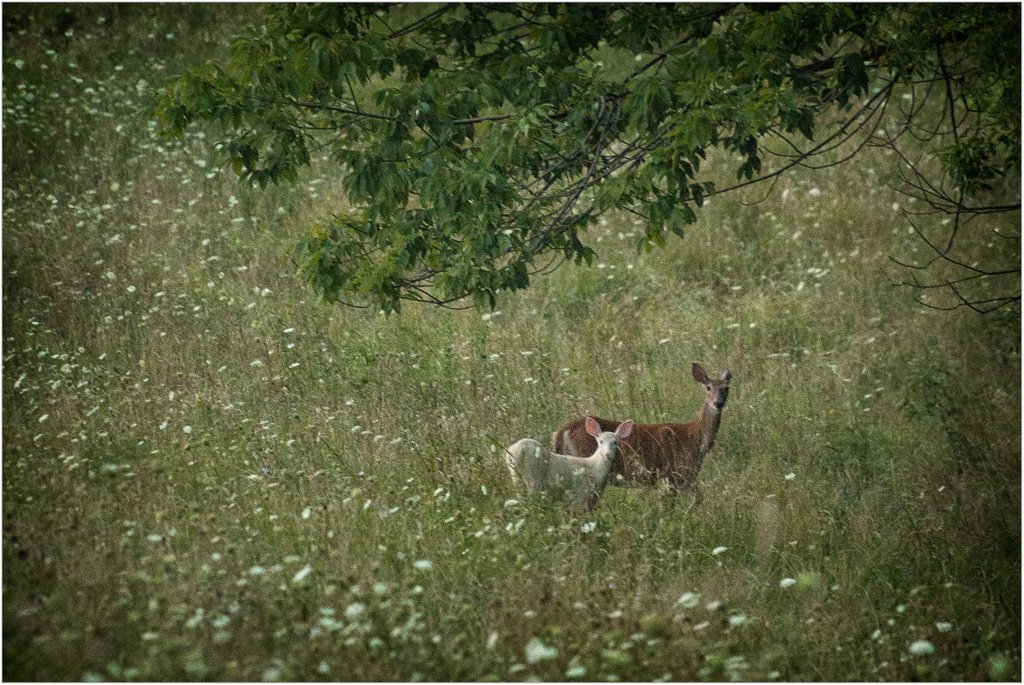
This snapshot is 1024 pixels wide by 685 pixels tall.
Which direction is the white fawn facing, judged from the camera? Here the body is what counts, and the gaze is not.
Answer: to the viewer's right

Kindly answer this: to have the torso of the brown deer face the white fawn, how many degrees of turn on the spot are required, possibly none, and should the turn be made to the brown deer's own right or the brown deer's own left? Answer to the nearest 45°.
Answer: approximately 135° to the brown deer's own right

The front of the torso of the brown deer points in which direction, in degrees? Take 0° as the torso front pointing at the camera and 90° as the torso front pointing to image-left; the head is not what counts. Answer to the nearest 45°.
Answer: approximately 270°

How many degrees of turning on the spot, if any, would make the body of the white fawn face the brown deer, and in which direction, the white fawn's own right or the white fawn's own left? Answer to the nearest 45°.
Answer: approximately 45° to the white fawn's own left

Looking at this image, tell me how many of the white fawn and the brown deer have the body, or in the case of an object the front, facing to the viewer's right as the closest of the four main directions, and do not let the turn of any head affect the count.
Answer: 2
